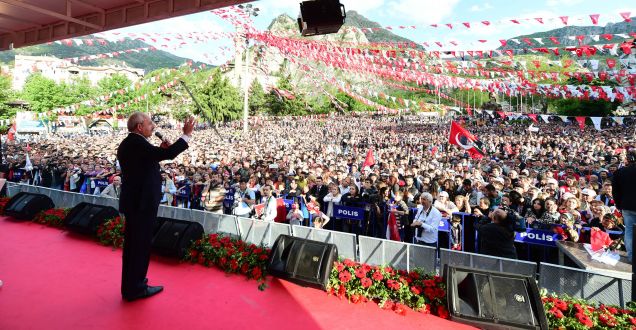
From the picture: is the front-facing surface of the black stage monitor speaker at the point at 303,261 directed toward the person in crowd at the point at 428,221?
no

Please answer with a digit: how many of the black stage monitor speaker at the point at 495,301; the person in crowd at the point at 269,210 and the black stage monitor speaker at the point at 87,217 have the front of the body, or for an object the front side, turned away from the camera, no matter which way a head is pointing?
0

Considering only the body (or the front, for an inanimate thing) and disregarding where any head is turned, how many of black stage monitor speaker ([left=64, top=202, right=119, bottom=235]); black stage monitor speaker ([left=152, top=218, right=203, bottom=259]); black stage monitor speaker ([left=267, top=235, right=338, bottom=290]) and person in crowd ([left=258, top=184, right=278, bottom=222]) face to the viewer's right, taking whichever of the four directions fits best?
0

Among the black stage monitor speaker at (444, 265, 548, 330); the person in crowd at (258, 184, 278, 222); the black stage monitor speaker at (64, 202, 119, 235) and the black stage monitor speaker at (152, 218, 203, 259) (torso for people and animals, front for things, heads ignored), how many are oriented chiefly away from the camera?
0

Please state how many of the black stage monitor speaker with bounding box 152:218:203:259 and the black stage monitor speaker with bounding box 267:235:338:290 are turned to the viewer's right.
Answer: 0

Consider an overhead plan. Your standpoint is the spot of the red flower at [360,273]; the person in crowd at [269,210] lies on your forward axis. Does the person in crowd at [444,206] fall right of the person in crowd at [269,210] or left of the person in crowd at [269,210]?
right

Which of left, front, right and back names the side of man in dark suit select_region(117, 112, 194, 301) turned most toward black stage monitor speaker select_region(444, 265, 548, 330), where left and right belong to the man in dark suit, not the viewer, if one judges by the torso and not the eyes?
right

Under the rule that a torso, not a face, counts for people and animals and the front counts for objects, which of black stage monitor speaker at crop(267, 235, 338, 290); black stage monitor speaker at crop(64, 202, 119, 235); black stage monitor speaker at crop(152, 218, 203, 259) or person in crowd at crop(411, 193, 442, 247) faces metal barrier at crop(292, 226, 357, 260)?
the person in crowd

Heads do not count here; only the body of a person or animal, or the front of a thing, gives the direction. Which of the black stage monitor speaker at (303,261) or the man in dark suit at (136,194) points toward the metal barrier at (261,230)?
the man in dark suit

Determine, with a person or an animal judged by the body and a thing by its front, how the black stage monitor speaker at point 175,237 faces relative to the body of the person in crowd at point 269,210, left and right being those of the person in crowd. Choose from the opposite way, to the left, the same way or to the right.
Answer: the same way

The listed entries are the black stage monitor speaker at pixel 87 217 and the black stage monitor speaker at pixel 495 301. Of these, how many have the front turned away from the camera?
0

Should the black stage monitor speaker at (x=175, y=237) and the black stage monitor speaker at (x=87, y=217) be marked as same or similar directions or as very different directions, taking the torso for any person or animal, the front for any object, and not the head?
same or similar directions

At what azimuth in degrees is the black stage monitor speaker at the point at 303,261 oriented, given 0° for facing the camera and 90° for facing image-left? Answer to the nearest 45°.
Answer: approximately 45°

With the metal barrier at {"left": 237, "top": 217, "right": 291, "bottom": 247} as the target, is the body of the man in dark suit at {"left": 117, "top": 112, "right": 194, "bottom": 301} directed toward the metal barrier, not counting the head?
yes

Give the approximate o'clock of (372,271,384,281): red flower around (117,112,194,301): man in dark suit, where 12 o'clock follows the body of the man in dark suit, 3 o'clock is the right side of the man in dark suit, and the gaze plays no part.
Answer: The red flower is roughly at 2 o'clock from the man in dark suit.

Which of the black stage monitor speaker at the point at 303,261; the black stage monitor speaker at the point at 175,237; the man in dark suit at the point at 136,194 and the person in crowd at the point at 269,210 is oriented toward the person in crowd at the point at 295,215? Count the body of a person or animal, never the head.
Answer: the man in dark suit

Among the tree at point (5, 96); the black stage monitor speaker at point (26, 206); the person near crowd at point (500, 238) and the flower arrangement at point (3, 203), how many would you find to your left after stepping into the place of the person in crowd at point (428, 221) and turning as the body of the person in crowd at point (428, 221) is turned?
1

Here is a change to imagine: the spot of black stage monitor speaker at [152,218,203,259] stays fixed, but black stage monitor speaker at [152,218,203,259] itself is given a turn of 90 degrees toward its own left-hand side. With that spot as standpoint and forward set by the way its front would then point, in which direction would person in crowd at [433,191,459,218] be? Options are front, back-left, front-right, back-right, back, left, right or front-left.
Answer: front-left

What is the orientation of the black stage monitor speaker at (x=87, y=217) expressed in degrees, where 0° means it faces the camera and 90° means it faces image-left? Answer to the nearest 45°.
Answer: approximately 45°
